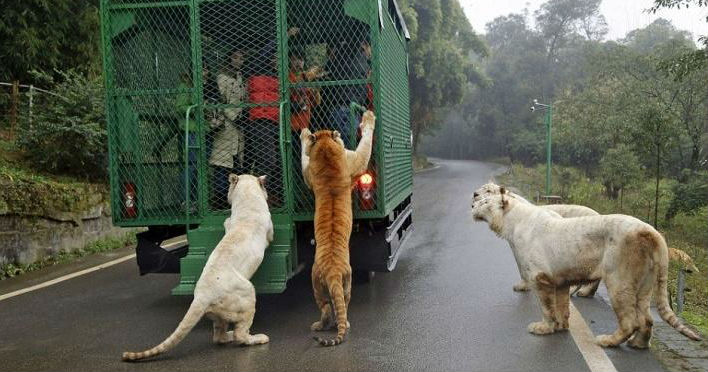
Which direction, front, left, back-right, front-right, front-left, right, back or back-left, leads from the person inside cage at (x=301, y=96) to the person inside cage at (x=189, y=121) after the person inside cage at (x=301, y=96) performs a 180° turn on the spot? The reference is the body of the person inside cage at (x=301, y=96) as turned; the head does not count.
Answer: left

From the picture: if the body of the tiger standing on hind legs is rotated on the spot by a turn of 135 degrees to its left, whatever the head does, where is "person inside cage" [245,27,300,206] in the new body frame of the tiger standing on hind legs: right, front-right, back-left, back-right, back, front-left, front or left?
right

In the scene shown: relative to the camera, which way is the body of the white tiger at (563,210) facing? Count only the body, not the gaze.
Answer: to the viewer's left

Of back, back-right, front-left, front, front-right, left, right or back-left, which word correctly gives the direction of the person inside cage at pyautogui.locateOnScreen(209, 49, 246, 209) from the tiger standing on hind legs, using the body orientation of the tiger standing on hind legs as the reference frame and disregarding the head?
front-left

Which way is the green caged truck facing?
away from the camera

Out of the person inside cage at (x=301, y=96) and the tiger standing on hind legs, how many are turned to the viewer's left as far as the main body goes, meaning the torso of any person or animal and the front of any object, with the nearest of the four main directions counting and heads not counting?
0

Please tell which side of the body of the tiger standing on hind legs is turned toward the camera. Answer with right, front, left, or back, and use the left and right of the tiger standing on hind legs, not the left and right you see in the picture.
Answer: back

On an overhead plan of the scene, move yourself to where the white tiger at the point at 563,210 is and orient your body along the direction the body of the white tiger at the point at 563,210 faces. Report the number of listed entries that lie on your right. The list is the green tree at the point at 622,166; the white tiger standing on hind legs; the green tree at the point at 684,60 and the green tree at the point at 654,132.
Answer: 3

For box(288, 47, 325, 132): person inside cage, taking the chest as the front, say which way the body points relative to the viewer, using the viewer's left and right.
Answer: facing the viewer

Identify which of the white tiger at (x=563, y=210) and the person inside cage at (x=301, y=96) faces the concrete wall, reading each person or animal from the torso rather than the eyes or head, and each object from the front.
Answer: the white tiger

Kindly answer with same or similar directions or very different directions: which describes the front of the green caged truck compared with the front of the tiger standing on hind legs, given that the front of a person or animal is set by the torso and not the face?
same or similar directions

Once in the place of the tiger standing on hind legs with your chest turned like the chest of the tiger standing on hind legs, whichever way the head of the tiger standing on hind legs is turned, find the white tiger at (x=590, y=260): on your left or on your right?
on your right

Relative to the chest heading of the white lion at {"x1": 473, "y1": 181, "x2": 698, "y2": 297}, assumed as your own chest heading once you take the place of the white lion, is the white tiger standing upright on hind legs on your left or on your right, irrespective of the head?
on your left

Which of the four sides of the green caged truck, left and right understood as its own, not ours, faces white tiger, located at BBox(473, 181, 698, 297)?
right

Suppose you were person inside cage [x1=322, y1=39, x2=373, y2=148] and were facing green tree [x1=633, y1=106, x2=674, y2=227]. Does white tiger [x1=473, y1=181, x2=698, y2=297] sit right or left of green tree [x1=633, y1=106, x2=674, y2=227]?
right
